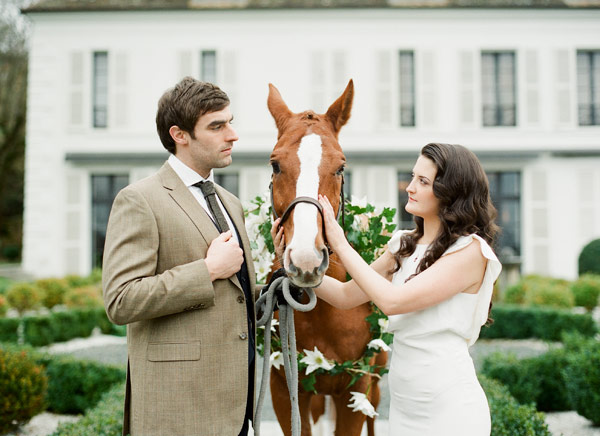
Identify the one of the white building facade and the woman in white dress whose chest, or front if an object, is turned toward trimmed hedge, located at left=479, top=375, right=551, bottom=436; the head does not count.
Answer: the white building facade

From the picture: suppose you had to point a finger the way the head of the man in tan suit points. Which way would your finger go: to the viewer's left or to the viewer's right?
to the viewer's right

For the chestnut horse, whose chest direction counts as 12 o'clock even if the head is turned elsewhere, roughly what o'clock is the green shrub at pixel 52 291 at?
The green shrub is roughly at 5 o'clock from the chestnut horse.

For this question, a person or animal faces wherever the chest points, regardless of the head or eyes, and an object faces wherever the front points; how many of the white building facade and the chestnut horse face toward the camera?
2

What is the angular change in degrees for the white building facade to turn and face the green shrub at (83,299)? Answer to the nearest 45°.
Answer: approximately 45° to its right

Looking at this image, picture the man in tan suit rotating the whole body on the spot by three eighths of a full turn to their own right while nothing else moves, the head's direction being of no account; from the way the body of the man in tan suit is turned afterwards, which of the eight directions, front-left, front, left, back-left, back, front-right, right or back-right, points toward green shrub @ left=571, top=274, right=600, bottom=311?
back-right

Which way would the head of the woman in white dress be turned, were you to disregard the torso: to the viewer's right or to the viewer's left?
to the viewer's left

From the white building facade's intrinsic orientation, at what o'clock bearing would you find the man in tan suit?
The man in tan suit is roughly at 12 o'clock from the white building facade.

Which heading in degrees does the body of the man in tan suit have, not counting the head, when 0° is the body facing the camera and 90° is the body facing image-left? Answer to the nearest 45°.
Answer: approximately 315°

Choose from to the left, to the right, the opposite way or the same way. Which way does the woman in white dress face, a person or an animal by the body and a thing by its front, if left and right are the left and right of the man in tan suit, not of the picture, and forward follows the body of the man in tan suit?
to the right
